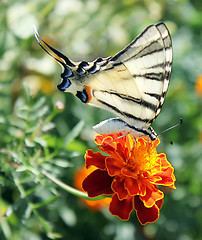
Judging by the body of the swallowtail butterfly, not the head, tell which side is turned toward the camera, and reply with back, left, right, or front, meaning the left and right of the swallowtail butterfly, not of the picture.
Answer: right
